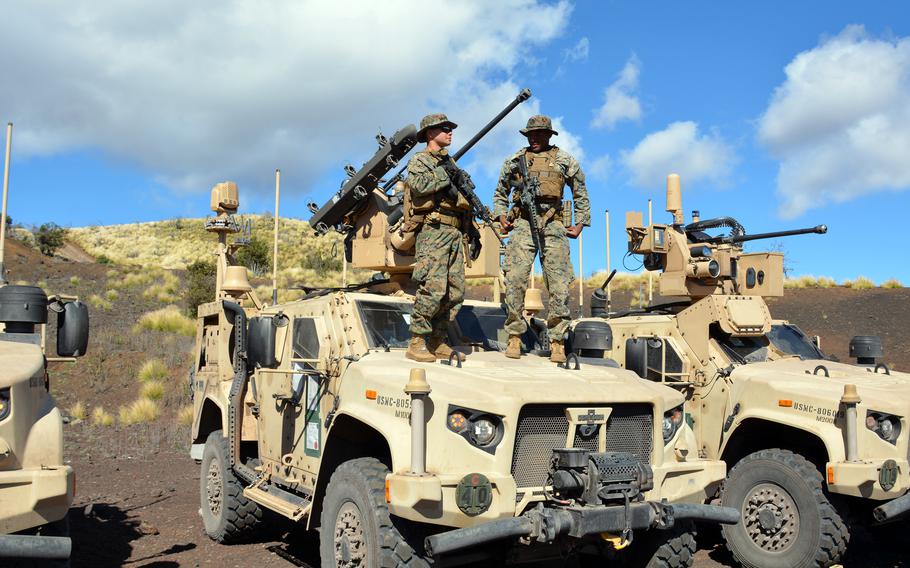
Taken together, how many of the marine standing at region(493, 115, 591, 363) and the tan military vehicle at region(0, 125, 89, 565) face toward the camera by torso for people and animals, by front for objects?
2

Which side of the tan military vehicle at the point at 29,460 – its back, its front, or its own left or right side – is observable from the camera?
front

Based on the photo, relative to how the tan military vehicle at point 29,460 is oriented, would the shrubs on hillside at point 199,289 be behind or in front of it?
behind

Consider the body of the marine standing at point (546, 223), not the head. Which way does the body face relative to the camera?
toward the camera

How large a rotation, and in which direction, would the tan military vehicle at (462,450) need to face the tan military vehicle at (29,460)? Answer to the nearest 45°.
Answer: approximately 135° to its right

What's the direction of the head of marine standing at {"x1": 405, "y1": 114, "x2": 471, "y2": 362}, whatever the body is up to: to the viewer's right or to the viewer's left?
to the viewer's right

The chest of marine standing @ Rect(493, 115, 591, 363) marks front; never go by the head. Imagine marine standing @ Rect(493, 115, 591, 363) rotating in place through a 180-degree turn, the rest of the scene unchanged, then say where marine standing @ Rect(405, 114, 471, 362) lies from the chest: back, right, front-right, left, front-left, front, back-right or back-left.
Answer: back-left
